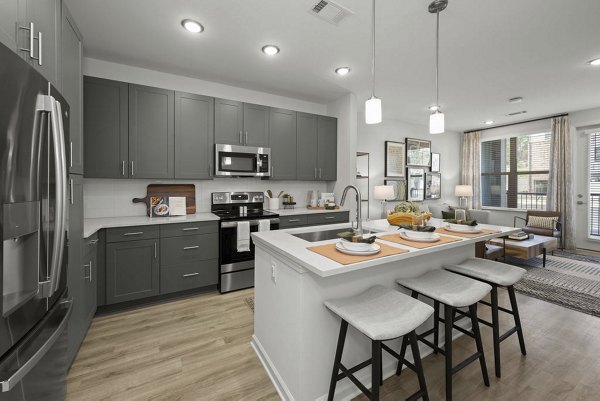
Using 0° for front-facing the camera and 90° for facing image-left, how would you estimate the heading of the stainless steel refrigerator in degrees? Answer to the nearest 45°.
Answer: approximately 270°

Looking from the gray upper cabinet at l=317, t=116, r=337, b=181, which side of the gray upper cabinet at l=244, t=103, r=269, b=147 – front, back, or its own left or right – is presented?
left

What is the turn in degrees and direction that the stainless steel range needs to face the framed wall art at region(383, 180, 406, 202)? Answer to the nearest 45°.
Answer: approximately 90° to its left

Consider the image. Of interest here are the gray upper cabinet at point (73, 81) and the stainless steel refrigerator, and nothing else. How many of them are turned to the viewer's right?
2

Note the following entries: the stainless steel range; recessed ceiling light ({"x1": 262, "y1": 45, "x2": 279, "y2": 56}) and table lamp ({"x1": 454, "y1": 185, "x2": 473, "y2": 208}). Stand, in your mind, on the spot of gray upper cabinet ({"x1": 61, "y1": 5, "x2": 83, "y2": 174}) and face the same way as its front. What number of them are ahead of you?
3

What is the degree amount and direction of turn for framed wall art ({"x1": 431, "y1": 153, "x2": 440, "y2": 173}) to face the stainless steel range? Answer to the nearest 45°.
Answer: approximately 90° to its right

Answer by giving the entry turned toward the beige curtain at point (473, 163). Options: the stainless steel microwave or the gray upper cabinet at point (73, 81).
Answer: the gray upper cabinet

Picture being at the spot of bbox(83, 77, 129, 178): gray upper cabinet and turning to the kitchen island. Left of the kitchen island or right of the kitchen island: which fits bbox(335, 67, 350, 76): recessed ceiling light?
left

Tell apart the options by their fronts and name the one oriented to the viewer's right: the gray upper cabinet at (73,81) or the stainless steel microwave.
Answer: the gray upper cabinet
